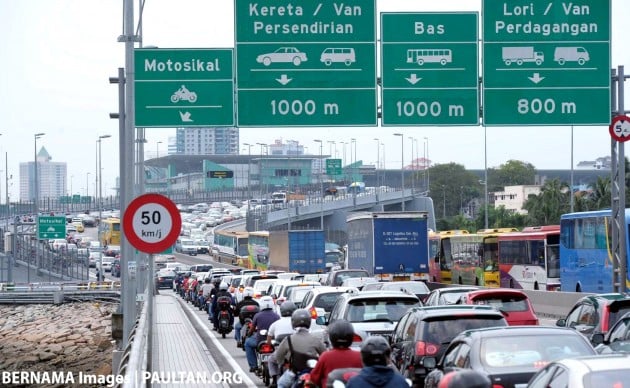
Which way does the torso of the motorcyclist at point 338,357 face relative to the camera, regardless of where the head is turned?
away from the camera

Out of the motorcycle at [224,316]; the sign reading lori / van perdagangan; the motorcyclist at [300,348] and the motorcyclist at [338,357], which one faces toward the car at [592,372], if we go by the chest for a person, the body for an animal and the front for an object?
the sign reading lori / van perdagangan

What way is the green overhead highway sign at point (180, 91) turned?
toward the camera

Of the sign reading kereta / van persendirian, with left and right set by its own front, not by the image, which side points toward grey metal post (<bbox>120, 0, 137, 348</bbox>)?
right

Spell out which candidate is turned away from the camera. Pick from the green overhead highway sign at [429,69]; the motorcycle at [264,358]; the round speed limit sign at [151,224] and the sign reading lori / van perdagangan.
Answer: the motorcycle

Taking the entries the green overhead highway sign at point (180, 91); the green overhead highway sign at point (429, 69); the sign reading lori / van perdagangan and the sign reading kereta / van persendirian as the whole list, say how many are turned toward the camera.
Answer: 4

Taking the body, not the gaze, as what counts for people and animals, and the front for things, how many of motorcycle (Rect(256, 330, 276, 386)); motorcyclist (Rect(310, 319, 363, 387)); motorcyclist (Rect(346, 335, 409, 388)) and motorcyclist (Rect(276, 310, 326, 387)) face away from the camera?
4

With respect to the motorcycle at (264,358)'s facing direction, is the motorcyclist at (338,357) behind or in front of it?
behind

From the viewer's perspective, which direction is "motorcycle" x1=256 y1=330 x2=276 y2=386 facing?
away from the camera

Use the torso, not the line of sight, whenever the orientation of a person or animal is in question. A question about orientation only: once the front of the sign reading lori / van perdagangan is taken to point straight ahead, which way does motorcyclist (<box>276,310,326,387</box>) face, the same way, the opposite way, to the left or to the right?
the opposite way

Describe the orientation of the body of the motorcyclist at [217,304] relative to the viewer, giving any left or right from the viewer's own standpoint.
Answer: facing away from the viewer

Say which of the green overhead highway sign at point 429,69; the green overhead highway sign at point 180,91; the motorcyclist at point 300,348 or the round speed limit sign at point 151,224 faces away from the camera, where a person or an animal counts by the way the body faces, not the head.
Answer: the motorcyclist

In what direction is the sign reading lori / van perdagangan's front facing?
toward the camera

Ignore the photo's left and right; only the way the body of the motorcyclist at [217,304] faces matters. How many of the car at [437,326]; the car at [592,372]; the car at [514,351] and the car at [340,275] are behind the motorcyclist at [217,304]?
3

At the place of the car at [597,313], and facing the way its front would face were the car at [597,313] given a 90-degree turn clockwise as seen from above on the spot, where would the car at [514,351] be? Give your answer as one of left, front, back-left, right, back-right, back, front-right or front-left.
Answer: back-right

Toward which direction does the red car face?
away from the camera

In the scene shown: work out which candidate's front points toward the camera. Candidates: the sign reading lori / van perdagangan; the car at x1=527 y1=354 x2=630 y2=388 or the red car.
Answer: the sign reading lori / van perdagangan

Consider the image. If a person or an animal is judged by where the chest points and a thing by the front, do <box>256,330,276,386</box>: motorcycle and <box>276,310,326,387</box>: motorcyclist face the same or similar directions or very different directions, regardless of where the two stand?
same or similar directions
